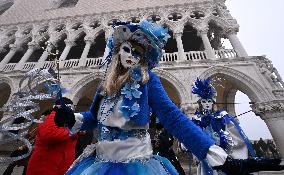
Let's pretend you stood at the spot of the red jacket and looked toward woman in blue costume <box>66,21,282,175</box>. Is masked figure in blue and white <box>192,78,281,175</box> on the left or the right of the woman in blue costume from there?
left

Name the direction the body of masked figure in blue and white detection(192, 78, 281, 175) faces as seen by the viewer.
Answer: toward the camera

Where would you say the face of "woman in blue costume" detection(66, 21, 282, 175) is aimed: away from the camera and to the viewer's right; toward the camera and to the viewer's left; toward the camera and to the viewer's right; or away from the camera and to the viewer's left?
toward the camera and to the viewer's left

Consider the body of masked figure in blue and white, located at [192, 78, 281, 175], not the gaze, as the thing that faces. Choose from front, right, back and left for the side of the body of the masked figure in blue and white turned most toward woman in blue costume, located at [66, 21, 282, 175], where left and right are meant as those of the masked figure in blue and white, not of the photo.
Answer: front

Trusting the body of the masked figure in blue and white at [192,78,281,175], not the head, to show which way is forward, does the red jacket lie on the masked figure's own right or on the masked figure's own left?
on the masked figure's own right

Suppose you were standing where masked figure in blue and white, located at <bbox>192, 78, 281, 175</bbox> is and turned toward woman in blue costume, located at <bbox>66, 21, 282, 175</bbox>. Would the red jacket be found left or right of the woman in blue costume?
right

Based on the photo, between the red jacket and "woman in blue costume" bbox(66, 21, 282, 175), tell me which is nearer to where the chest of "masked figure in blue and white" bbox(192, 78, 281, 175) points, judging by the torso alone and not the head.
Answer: the woman in blue costume
